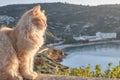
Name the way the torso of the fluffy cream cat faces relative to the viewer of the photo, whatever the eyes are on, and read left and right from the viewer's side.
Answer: facing to the right of the viewer
